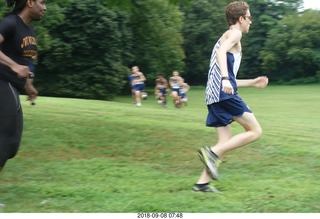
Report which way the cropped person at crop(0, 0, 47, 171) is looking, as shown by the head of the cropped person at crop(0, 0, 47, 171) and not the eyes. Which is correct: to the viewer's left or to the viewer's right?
to the viewer's right

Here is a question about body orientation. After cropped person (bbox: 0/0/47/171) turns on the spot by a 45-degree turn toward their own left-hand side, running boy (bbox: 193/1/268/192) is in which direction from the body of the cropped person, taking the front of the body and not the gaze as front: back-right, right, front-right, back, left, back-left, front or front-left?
front

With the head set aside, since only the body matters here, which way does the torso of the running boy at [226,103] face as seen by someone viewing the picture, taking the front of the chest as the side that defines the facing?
to the viewer's right

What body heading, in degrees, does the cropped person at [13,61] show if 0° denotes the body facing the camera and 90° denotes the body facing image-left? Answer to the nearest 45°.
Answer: approximately 315°

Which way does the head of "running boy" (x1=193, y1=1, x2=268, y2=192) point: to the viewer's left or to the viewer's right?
to the viewer's right
